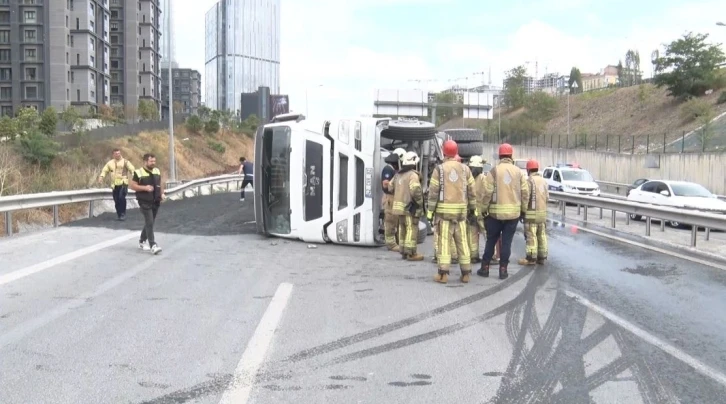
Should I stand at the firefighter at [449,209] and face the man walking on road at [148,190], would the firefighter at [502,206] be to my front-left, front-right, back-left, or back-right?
back-right

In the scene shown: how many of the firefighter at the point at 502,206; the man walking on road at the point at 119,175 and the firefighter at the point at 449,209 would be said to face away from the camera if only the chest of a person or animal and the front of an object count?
2

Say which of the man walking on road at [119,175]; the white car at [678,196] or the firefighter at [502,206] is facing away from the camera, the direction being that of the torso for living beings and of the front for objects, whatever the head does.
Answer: the firefighter

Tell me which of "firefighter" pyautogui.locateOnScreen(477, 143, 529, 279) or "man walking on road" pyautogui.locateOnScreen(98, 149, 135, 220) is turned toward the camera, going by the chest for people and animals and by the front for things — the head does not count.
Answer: the man walking on road

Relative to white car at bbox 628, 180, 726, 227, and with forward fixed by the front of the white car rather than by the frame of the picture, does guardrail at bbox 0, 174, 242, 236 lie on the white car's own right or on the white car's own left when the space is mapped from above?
on the white car's own right

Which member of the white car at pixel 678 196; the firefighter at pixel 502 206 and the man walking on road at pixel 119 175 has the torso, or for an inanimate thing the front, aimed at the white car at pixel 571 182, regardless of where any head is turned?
the firefighter

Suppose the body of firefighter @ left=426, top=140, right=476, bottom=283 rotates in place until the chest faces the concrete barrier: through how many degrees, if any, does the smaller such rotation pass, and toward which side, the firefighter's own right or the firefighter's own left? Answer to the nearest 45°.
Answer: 0° — they already face it

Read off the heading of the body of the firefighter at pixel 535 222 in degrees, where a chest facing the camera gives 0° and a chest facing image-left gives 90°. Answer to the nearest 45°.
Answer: approximately 135°

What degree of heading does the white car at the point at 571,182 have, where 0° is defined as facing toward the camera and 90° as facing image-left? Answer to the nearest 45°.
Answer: approximately 315°

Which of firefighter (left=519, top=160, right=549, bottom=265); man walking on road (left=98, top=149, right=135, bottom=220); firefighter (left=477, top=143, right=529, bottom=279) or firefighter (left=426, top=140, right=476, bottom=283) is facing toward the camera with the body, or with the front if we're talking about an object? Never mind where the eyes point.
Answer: the man walking on road

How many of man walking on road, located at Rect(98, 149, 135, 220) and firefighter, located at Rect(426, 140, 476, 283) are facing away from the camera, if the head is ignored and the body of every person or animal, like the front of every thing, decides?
1

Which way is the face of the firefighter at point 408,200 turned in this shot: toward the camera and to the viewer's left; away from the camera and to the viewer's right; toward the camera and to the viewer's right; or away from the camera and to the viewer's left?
away from the camera and to the viewer's right

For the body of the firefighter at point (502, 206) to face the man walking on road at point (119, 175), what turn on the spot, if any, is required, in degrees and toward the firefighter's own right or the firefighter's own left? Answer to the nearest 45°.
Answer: approximately 45° to the firefighter's own left

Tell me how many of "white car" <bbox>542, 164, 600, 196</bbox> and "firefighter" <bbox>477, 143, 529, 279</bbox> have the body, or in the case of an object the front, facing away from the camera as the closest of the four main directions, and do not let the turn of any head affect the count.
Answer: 1

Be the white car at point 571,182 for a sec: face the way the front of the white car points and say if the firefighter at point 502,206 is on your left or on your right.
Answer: on your right

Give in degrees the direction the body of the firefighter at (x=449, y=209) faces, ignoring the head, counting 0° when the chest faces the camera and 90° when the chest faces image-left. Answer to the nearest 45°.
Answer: approximately 180°

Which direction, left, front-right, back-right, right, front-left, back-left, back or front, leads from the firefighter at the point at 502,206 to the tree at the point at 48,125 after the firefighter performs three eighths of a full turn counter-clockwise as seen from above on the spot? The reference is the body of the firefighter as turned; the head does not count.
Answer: right
